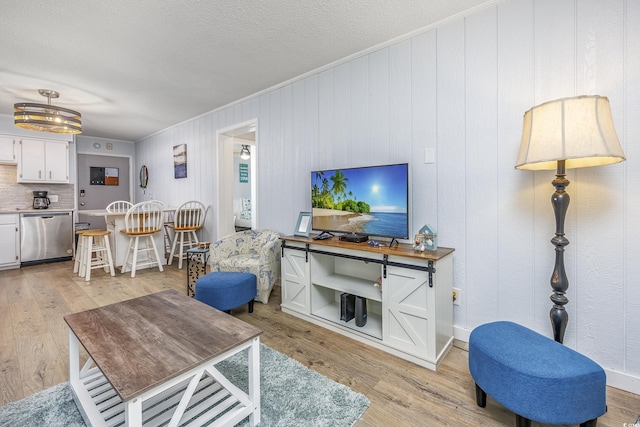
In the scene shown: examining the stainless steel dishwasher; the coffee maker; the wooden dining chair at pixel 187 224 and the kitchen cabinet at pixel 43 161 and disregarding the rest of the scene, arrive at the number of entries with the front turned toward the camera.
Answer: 3

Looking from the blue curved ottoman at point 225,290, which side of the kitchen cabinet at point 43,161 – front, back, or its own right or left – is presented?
front

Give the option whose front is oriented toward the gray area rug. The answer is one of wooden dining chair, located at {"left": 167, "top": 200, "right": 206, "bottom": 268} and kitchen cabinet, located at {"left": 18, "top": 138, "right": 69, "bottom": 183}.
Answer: the kitchen cabinet

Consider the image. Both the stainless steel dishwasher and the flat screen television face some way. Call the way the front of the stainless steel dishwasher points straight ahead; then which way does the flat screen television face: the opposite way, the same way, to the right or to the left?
to the right

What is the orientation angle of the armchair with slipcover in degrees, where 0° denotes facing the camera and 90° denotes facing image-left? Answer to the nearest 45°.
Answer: approximately 45°

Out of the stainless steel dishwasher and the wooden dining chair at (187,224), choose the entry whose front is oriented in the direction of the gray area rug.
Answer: the stainless steel dishwasher

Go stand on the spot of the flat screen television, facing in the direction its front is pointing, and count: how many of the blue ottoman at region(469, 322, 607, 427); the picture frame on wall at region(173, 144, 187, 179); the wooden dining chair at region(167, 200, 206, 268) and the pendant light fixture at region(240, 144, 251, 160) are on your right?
3

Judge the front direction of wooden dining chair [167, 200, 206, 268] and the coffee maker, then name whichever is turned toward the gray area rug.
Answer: the coffee maker

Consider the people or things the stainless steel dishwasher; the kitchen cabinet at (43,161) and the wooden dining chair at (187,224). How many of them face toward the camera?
2

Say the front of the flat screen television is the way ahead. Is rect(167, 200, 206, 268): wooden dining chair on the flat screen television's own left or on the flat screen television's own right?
on the flat screen television's own right
